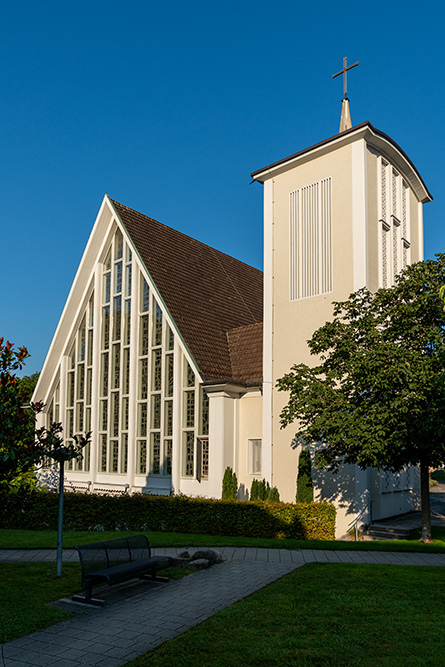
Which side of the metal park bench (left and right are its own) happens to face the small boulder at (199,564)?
left

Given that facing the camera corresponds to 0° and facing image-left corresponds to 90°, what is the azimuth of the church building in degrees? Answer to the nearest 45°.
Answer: approximately 45°

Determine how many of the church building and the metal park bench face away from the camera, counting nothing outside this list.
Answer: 0

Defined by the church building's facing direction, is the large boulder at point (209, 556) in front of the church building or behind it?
in front

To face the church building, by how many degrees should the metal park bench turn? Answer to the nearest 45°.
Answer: approximately 135° to its left

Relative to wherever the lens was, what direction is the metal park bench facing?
facing the viewer and to the right of the viewer

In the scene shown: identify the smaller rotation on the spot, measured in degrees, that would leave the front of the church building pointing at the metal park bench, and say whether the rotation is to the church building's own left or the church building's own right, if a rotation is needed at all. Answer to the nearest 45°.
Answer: approximately 45° to the church building's own left

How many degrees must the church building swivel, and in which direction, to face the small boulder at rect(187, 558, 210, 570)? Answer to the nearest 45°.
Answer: approximately 45° to its left

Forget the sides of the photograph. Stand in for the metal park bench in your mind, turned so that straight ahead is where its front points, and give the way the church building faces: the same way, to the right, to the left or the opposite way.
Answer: to the right
